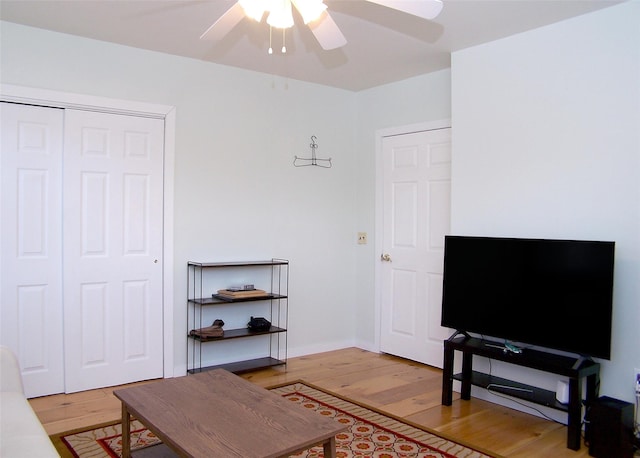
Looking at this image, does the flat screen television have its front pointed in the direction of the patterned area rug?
yes

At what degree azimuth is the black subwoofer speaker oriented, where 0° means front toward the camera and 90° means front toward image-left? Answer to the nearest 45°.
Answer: approximately 45°

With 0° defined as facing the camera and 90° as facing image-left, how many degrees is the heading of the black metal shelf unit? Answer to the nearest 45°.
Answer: approximately 315°

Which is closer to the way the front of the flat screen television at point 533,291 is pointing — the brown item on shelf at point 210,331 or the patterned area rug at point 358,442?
the patterned area rug

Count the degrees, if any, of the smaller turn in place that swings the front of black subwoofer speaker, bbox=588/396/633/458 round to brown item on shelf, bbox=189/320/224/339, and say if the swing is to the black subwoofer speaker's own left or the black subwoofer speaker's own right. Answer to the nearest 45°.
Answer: approximately 45° to the black subwoofer speaker's own right

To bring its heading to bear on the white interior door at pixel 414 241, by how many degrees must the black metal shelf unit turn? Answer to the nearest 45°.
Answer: approximately 45° to its left

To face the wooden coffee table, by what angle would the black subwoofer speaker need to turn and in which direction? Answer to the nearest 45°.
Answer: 0° — it already faces it

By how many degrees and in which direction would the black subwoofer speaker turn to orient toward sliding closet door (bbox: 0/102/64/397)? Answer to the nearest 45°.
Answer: approximately 45° to its right
